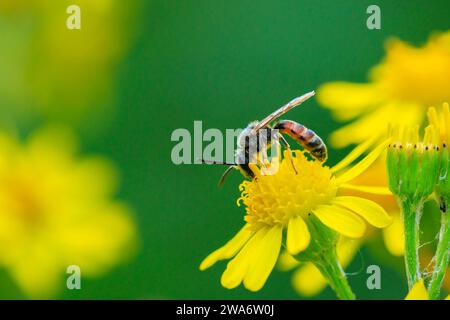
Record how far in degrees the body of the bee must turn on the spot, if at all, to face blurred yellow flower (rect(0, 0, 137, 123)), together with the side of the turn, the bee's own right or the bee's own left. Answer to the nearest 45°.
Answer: approximately 45° to the bee's own right

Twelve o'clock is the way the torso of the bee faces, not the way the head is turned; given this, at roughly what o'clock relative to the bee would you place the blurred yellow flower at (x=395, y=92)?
The blurred yellow flower is roughly at 4 o'clock from the bee.

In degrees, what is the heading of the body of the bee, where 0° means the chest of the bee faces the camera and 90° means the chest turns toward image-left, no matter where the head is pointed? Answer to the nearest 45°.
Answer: approximately 90°

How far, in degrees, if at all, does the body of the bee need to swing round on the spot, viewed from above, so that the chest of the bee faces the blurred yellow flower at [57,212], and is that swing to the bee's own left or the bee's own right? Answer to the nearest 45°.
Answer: approximately 45° to the bee's own right
